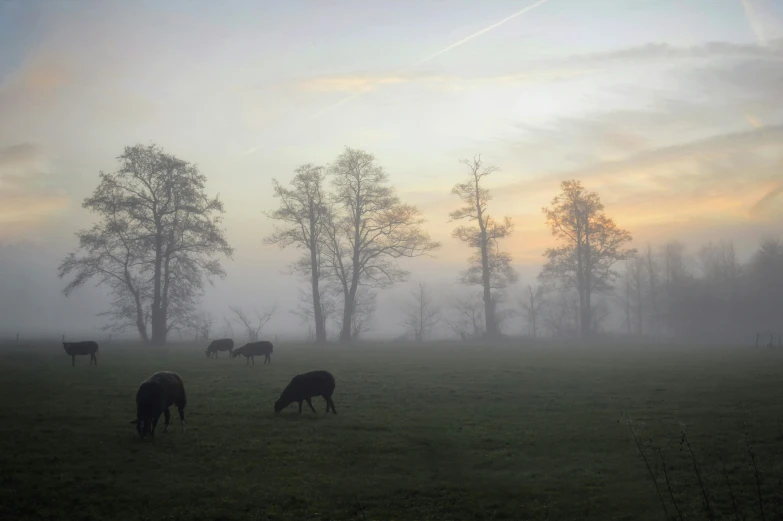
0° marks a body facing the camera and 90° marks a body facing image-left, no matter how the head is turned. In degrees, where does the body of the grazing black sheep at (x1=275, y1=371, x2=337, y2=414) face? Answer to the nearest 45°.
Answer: approximately 90°

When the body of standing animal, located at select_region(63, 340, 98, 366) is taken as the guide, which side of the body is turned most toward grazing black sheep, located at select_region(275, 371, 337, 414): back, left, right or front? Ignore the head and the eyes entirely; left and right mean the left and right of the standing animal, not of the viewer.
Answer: left

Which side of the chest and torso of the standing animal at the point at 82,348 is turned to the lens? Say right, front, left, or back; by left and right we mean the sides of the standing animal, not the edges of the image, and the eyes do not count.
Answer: left

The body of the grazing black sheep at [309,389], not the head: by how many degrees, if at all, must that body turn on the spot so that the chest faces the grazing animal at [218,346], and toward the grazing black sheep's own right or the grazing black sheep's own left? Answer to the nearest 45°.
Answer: approximately 90° to the grazing black sheep's own right

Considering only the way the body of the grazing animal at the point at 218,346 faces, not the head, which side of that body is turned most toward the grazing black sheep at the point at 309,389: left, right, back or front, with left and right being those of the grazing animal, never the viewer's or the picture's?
left

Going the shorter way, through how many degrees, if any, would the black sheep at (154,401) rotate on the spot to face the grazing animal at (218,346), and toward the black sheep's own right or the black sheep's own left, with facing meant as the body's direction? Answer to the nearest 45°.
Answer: approximately 135° to the black sheep's own right

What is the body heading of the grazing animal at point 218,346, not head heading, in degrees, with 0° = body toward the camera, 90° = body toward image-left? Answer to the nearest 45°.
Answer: approximately 90°

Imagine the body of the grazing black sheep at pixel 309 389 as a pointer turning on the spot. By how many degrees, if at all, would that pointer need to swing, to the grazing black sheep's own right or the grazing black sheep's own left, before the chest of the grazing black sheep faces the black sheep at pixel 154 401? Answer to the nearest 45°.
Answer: approximately 45° to the grazing black sheep's own left

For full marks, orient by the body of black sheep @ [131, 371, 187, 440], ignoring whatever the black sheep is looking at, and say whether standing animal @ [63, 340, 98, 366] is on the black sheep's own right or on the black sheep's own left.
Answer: on the black sheep's own right
